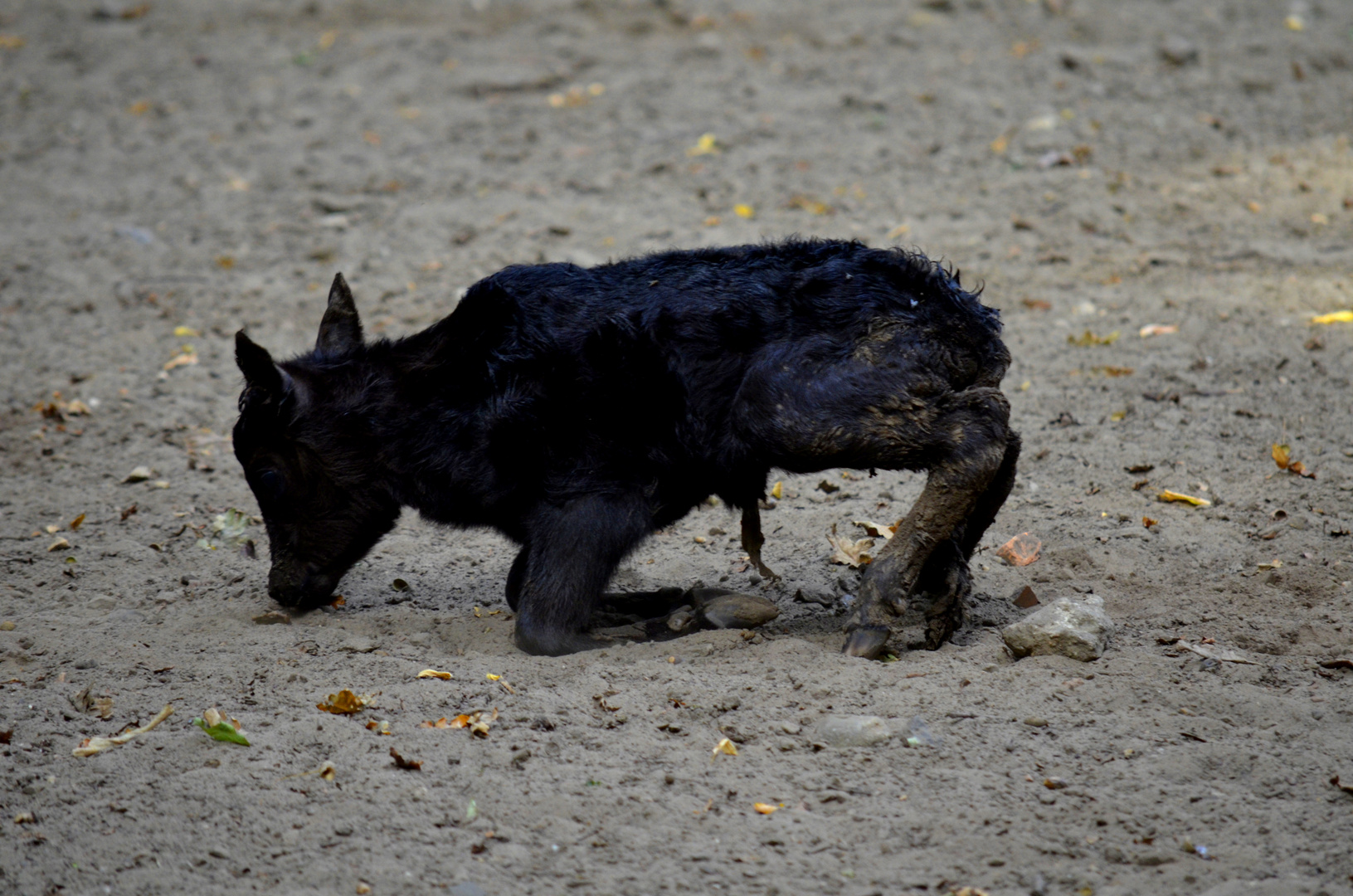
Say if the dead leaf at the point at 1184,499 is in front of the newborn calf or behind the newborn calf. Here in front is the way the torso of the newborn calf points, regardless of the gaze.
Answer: behind

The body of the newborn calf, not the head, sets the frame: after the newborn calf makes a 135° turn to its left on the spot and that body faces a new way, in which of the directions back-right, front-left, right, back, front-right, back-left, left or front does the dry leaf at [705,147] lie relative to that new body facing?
back-left

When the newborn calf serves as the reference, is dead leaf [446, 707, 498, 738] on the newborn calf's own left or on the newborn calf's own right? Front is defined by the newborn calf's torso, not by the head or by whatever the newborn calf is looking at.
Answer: on the newborn calf's own left

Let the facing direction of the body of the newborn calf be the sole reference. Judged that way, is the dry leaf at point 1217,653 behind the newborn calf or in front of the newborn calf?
behind

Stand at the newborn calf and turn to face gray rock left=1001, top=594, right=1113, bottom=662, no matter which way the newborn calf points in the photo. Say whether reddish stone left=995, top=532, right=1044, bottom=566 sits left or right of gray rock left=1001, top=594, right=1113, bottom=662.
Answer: left

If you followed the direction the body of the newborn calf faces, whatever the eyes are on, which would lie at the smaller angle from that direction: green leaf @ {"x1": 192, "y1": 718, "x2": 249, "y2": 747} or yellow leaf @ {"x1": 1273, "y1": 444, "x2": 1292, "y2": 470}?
the green leaf

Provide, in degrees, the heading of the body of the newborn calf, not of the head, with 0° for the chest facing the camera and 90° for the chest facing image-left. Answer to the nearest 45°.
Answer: approximately 90°

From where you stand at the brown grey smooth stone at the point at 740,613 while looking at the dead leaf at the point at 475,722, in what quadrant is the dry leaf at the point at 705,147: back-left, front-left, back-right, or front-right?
back-right

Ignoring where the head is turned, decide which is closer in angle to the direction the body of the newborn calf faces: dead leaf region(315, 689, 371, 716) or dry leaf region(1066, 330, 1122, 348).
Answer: the dead leaf

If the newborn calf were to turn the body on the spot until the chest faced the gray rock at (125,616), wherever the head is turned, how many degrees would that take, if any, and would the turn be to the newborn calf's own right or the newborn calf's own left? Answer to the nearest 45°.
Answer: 0° — it already faces it

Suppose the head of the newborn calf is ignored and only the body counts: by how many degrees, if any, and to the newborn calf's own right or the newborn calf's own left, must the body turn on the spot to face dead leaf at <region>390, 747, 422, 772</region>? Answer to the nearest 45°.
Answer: approximately 45° to the newborn calf's own left

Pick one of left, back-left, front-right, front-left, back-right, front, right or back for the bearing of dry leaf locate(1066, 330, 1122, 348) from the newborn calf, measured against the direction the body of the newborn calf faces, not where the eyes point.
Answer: back-right

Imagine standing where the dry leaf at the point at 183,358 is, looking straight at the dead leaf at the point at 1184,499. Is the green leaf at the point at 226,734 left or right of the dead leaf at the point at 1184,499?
right
